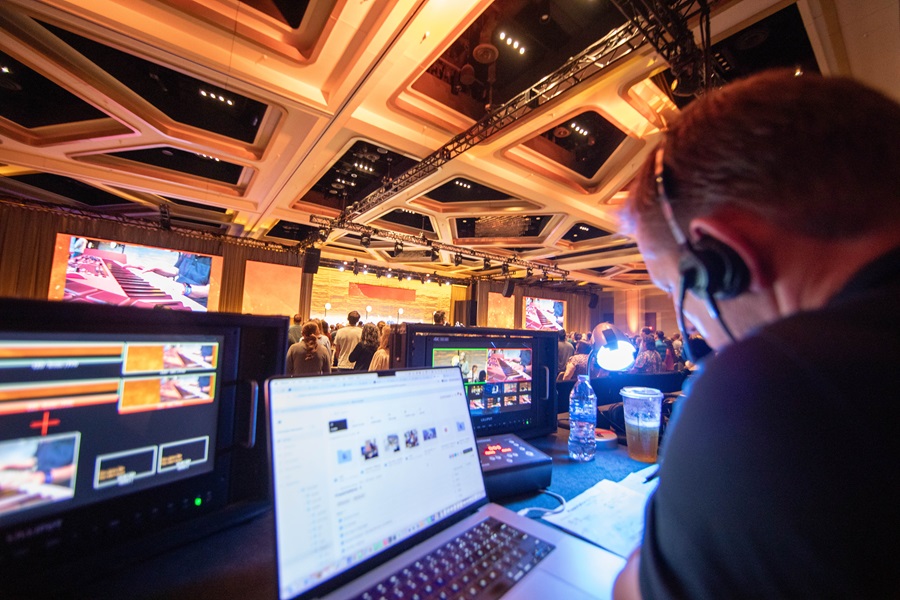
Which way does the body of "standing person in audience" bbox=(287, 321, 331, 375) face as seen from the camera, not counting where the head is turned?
away from the camera

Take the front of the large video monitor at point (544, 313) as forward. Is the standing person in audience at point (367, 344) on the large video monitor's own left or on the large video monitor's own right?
on the large video monitor's own right

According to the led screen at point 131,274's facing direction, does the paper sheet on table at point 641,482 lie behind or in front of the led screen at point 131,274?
in front

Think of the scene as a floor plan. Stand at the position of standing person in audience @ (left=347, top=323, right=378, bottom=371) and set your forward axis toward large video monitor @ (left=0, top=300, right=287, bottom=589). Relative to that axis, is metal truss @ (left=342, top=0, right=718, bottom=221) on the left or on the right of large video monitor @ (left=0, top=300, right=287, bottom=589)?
left

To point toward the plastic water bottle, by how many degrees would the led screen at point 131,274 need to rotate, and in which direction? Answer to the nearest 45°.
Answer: approximately 45° to its right

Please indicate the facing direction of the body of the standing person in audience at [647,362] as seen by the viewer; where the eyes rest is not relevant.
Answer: away from the camera

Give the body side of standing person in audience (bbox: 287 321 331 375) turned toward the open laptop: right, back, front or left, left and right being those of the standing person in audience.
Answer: back

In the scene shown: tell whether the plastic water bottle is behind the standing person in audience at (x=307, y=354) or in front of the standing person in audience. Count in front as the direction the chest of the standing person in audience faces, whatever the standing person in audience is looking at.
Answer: behind

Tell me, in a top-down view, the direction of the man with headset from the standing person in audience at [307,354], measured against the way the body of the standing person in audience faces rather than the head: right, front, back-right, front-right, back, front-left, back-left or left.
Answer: back

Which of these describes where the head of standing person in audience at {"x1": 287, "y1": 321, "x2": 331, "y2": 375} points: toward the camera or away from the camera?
away from the camera

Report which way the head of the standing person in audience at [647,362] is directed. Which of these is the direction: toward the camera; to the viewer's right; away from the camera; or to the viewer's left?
away from the camera

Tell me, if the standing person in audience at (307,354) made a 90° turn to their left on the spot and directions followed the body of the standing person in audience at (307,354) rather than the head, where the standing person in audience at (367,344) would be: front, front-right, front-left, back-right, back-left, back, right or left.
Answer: back-right

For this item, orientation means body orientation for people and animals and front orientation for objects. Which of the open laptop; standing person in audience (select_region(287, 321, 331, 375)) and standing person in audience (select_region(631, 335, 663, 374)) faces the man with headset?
the open laptop

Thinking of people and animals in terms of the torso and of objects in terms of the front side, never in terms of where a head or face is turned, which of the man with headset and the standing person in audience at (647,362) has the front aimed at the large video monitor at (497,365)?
the man with headset

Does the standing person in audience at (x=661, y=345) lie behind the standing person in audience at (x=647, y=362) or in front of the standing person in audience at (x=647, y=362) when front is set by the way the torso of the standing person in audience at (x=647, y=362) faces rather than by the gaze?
in front

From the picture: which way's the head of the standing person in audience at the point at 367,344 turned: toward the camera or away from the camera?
away from the camera

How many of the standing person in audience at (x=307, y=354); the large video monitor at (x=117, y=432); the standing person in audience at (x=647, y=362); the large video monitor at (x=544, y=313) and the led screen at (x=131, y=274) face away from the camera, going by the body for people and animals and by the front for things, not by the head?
2

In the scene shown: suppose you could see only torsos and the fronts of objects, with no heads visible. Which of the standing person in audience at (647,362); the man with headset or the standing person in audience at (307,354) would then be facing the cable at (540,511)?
the man with headset
